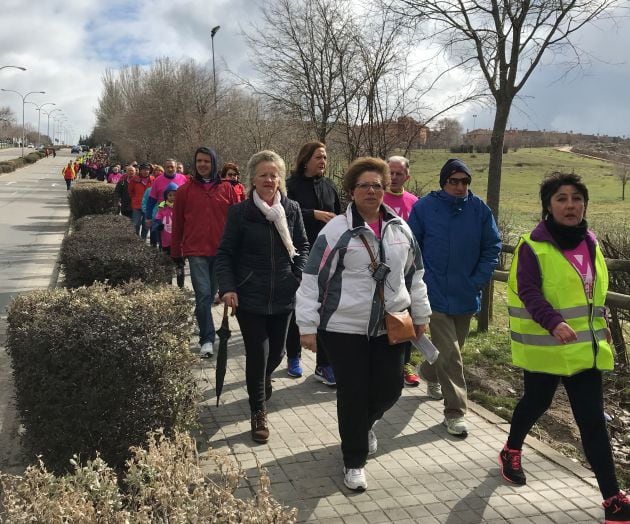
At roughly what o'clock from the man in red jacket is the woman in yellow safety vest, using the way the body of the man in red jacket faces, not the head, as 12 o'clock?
The woman in yellow safety vest is roughly at 11 o'clock from the man in red jacket.

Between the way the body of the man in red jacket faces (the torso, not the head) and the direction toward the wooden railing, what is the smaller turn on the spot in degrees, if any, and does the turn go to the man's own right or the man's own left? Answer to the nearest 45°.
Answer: approximately 90° to the man's own left

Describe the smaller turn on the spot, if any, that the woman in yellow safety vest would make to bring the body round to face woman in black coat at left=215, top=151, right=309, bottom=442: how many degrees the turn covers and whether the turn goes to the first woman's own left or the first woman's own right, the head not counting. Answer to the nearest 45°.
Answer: approximately 135° to the first woman's own right

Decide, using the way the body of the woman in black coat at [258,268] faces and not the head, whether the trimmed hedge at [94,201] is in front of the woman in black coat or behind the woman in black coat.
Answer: behind

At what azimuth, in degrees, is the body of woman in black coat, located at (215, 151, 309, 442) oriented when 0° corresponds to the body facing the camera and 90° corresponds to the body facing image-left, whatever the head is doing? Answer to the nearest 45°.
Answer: approximately 0°

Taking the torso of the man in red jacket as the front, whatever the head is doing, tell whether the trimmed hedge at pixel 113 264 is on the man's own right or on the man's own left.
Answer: on the man's own right

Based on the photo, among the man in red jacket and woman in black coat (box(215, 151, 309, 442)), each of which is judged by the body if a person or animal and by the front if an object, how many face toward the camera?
2

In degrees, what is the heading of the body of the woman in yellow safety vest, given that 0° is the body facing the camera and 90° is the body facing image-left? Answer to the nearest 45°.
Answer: approximately 315°
